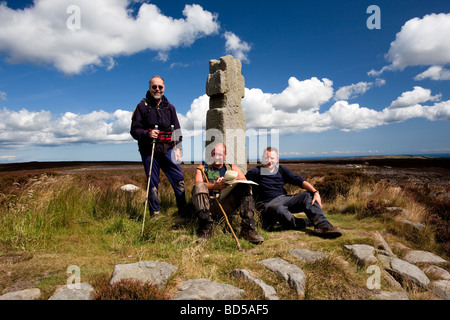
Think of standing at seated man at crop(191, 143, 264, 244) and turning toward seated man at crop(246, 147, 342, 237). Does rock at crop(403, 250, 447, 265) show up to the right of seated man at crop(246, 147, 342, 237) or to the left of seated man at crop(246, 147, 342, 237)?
right

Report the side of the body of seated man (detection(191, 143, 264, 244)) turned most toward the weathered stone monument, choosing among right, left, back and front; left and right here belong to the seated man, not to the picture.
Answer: back

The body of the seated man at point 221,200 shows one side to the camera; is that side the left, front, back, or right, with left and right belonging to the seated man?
front

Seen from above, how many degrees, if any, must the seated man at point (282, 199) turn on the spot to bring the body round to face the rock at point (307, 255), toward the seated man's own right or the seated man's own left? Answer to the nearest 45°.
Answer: approximately 45° to the seated man's own right

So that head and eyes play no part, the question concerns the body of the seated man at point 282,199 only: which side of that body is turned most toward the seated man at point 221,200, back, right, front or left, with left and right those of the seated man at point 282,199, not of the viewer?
right

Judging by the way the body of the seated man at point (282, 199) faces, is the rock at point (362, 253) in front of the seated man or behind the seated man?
in front

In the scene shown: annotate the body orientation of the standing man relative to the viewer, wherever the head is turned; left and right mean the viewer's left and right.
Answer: facing the viewer

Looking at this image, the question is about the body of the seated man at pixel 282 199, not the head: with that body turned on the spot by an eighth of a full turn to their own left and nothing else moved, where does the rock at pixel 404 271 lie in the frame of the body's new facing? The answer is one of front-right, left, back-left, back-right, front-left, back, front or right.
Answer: front-right

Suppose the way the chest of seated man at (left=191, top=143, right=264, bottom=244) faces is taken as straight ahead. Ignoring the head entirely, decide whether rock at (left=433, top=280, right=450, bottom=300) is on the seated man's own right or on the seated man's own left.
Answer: on the seated man's own left

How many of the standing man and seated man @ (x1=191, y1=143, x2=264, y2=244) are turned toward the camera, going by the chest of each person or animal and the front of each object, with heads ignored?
2

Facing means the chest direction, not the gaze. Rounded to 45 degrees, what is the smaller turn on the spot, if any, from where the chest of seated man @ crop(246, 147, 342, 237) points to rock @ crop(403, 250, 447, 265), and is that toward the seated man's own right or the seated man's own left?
approximately 45° to the seated man's own left
